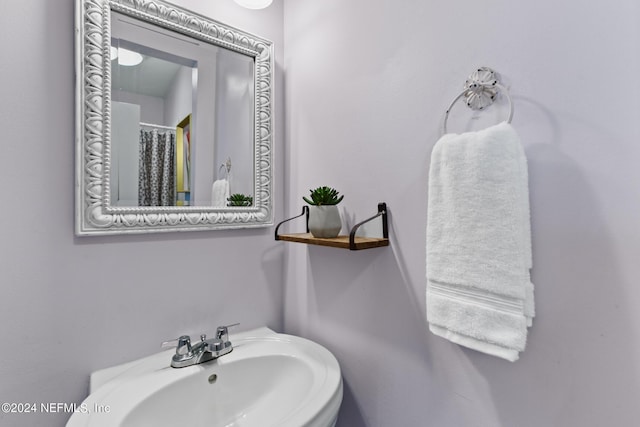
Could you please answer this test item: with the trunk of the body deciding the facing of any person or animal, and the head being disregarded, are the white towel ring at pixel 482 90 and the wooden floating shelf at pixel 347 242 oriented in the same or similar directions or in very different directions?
same or similar directions

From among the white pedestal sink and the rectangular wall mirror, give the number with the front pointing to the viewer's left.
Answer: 0

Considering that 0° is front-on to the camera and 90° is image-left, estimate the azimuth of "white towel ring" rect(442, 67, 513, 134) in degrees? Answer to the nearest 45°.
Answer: approximately 45°

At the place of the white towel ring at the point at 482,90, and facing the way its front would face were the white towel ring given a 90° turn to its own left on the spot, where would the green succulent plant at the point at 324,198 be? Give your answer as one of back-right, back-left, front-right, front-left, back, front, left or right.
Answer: back-right

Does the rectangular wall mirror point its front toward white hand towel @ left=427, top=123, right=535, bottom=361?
yes

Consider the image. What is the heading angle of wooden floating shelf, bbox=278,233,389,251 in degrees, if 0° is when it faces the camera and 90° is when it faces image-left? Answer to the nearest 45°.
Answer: approximately 45°

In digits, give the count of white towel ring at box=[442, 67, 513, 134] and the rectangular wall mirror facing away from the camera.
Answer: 0

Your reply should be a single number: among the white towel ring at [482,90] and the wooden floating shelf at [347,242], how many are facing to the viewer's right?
0

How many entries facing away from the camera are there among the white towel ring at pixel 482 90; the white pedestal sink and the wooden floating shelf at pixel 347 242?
0

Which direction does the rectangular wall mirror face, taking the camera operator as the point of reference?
facing the viewer and to the right of the viewer

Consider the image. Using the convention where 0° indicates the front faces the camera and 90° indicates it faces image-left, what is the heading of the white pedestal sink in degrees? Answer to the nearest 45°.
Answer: approximately 315°

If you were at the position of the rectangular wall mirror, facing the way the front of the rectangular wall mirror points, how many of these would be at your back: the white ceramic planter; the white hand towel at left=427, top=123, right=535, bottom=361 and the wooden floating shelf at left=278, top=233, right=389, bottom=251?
0
